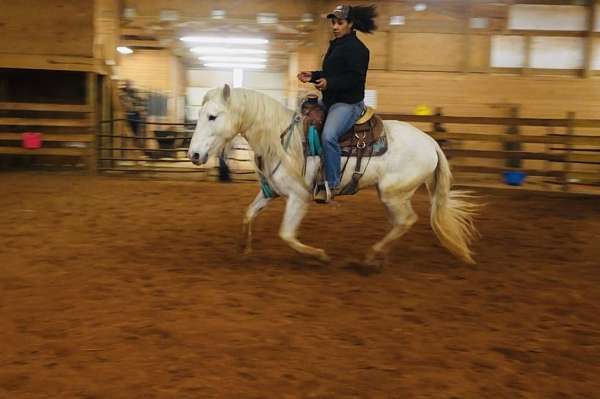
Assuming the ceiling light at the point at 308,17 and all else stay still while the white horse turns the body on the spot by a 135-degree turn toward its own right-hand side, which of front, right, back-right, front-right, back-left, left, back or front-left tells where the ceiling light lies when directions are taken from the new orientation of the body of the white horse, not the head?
front-left

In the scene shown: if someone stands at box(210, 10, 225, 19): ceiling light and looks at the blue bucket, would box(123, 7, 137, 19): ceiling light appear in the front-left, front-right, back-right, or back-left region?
back-right

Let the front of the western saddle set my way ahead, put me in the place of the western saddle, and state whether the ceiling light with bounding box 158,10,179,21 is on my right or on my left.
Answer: on my right

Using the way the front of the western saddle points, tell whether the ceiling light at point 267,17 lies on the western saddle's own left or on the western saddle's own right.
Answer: on the western saddle's own right

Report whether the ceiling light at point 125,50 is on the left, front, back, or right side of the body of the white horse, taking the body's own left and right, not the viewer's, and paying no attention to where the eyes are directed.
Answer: right

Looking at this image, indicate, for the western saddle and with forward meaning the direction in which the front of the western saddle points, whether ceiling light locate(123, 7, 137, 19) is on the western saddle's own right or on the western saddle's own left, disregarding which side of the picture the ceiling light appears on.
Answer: on the western saddle's own right

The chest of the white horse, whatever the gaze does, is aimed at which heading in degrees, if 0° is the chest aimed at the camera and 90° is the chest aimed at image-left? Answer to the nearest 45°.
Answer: approximately 90°

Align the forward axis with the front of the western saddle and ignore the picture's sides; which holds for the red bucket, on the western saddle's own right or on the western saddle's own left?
on the western saddle's own right

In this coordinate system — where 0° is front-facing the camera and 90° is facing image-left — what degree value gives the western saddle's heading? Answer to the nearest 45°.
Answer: approximately 90°
